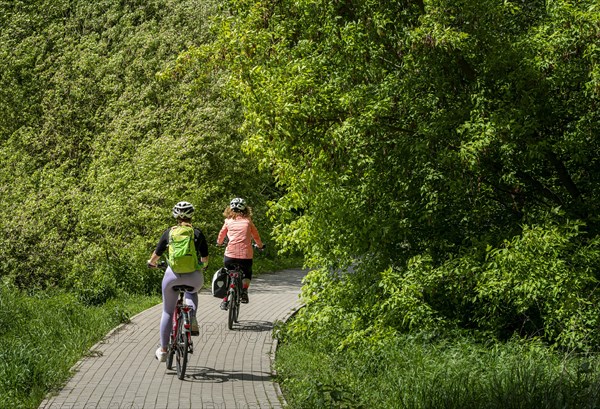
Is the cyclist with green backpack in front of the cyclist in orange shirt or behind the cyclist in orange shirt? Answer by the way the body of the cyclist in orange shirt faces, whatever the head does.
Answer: behind

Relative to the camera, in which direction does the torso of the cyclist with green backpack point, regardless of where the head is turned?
away from the camera

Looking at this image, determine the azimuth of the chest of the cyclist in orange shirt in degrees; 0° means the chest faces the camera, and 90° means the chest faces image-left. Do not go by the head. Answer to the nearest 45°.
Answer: approximately 180°

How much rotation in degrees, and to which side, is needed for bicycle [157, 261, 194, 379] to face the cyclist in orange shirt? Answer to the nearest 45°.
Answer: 0° — it already faces them

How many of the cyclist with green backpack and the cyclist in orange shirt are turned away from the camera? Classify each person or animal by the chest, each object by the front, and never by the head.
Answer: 2

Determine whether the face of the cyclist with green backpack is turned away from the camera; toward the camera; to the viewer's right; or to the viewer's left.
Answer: away from the camera

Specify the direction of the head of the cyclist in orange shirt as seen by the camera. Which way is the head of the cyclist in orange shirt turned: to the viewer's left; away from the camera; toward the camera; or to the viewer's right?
away from the camera

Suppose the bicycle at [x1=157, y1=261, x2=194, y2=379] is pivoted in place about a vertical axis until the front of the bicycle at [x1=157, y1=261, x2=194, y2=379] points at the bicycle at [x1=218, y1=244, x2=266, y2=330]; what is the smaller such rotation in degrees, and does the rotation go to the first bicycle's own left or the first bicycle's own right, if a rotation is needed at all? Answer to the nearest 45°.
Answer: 0° — it already faces it

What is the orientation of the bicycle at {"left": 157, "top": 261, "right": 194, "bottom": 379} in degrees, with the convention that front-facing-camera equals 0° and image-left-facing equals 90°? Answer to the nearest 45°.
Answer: approximately 180°
